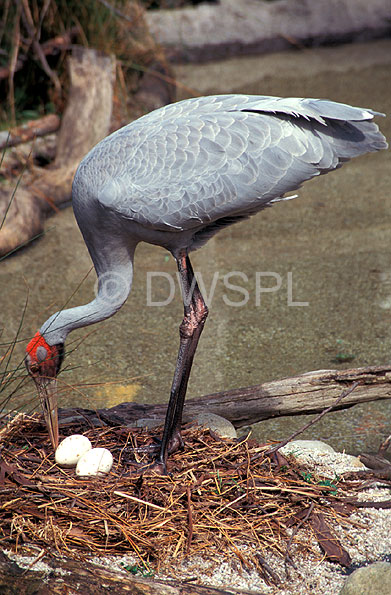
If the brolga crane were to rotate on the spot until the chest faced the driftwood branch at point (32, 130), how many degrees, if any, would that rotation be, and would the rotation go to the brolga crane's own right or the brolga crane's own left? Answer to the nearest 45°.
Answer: approximately 90° to the brolga crane's own right

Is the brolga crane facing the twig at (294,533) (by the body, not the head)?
no

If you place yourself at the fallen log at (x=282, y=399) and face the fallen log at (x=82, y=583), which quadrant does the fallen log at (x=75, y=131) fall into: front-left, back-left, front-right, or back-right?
back-right

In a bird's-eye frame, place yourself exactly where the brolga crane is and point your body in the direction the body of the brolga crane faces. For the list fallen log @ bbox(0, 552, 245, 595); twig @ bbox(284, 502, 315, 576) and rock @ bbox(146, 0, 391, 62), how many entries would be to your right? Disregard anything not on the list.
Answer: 1

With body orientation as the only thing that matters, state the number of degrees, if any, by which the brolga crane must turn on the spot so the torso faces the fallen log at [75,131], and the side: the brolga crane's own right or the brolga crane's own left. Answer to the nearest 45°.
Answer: approximately 90° to the brolga crane's own right

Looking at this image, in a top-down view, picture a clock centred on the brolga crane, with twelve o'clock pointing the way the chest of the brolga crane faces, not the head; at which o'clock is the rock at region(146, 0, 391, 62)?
The rock is roughly at 3 o'clock from the brolga crane.

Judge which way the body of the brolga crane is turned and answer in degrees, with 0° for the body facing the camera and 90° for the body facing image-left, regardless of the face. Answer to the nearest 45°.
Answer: approximately 90°

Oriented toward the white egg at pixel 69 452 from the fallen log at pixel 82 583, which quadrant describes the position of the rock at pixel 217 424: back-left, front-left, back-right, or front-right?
front-right

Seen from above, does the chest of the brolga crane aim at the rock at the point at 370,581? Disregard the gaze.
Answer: no

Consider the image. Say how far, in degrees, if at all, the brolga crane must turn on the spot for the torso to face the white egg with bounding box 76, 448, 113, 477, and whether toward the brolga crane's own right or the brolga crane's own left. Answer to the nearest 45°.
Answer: approximately 45° to the brolga crane's own left

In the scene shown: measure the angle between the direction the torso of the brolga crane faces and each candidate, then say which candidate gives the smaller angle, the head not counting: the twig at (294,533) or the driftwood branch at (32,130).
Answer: the driftwood branch
